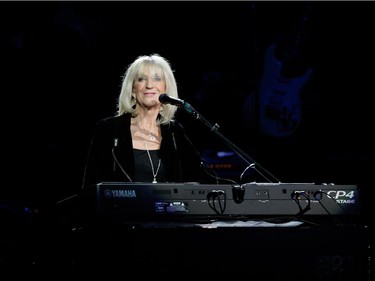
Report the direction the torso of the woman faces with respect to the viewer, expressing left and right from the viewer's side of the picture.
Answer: facing the viewer

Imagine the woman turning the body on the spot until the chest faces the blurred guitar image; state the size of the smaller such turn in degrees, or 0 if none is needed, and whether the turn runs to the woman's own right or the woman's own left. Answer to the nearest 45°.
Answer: approximately 135° to the woman's own left

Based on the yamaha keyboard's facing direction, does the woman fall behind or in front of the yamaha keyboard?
in front

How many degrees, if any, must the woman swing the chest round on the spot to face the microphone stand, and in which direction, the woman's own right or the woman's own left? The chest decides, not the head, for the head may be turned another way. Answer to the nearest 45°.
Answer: approximately 45° to the woman's own left

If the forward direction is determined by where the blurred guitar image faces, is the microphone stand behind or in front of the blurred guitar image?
in front

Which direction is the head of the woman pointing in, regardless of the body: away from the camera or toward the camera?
toward the camera

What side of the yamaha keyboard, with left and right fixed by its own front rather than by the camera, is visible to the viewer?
back

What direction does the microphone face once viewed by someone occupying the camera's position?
facing to the left of the viewer

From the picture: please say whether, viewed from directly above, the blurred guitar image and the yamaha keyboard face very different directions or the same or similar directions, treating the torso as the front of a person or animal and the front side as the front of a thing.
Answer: very different directions

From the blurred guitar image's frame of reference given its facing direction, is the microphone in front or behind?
in front
